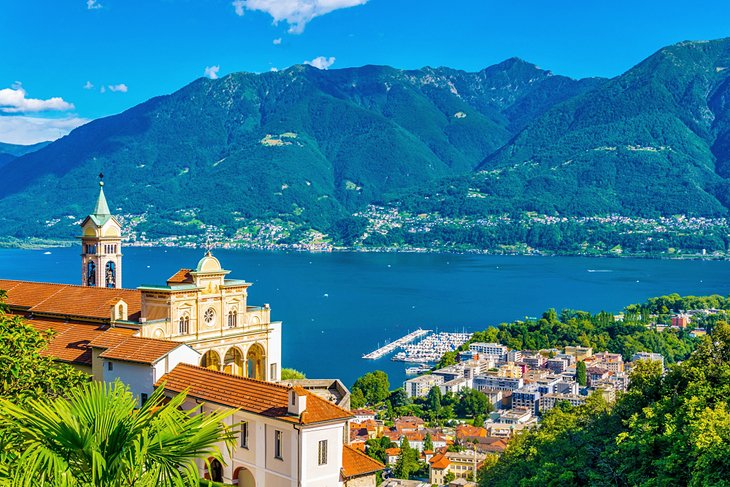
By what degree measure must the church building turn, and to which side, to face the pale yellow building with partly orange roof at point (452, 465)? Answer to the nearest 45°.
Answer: approximately 90° to its left

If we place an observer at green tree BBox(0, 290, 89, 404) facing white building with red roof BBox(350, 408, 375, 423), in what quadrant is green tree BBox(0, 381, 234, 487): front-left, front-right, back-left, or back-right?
back-right

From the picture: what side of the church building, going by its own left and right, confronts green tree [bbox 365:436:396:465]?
left

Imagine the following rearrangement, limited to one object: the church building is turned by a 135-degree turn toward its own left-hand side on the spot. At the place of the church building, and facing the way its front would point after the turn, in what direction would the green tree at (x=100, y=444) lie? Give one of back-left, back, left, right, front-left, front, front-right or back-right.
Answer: back

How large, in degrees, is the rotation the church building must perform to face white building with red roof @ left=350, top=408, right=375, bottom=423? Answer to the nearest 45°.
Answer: approximately 135° to its left
